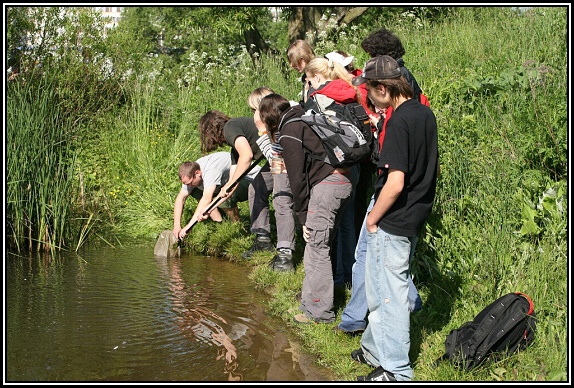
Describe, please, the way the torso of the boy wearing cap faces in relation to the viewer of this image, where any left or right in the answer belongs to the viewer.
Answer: facing to the left of the viewer

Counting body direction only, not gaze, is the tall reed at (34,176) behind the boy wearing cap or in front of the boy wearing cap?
in front

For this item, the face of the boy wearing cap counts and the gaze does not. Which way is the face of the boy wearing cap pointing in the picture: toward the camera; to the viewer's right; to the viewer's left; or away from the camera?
to the viewer's left
